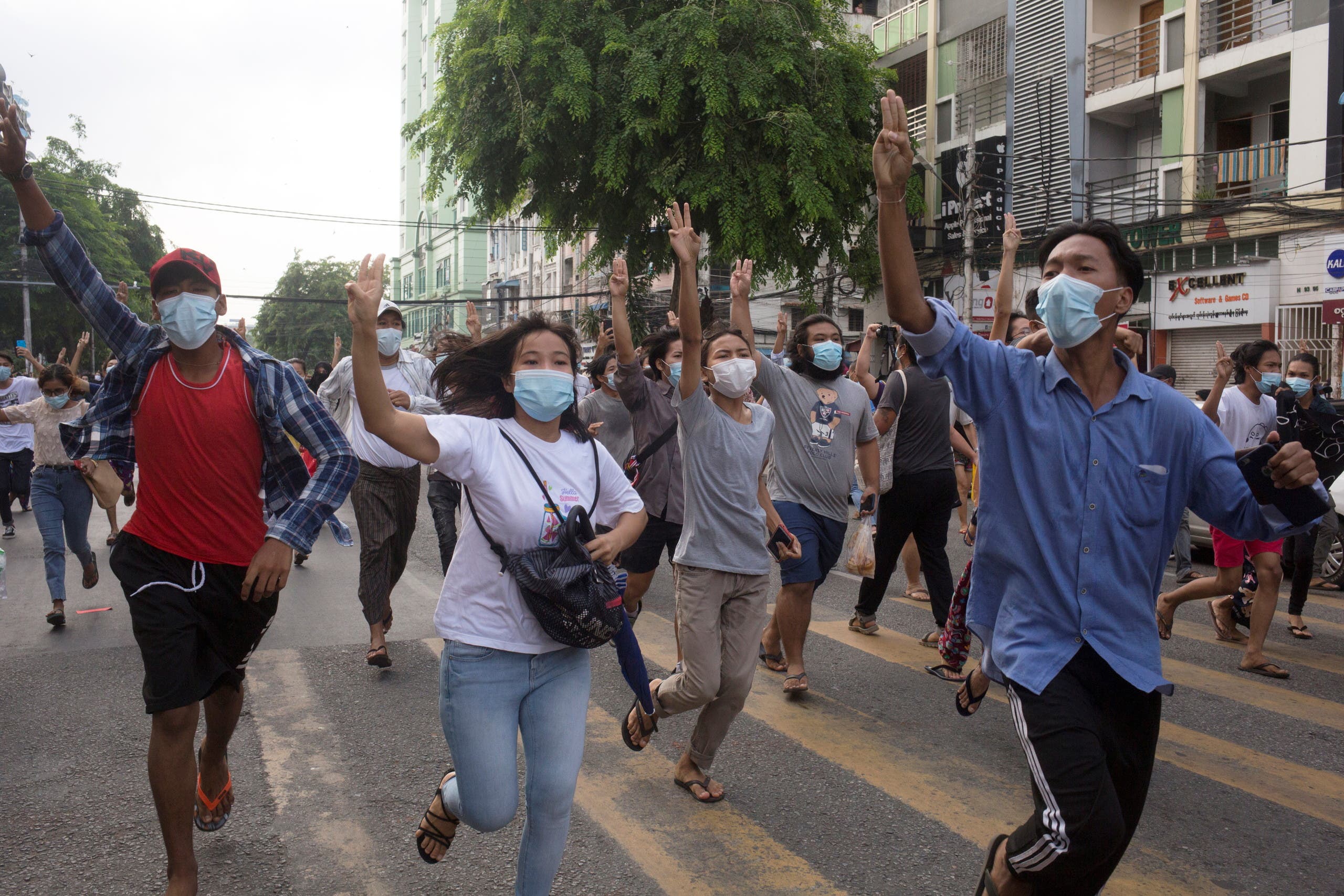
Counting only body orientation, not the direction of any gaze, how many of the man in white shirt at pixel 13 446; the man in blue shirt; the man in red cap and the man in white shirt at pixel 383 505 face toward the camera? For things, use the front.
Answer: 4

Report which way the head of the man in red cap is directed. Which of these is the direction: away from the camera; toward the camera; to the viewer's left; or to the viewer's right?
toward the camera

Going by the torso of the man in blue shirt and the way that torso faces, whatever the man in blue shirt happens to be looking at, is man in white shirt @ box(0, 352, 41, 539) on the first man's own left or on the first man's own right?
on the first man's own right

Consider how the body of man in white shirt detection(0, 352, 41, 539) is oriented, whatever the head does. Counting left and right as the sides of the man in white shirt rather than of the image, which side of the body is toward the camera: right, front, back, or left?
front

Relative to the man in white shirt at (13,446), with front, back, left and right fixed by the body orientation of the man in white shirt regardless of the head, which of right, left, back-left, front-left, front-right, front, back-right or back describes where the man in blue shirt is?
front

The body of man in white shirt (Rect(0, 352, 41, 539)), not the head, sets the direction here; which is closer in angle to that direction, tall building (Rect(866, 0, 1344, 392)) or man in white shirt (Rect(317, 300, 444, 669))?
the man in white shirt

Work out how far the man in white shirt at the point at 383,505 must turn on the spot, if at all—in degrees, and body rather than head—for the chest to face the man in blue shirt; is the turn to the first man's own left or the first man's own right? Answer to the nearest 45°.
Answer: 0° — they already face them

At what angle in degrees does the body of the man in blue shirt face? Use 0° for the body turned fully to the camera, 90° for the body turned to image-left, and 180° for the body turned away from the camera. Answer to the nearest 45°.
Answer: approximately 0°

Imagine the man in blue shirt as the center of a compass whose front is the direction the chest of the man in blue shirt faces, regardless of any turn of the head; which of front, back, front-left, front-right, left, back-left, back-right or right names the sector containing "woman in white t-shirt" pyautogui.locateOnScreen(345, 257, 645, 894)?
right

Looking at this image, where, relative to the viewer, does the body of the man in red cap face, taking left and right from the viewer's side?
facing the viewer

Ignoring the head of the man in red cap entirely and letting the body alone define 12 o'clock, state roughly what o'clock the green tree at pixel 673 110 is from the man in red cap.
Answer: The green tree is roughly at 7 o'clock from the man in red cap.

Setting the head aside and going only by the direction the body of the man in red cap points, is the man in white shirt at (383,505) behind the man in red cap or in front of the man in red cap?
behind
